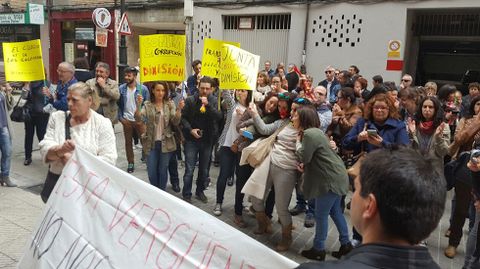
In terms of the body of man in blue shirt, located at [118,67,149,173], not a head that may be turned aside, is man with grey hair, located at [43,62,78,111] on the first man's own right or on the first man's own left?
on the first man's own right

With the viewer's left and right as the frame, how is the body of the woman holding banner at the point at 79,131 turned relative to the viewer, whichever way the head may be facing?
facing the viewer and to the left of the viewer

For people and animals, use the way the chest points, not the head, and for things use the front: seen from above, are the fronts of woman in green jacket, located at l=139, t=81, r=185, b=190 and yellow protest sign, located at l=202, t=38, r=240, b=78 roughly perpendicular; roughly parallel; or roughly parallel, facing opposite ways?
roughly parallel

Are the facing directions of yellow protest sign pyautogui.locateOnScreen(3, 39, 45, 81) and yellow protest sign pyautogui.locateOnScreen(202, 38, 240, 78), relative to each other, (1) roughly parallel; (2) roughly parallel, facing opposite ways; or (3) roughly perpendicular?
roughly parallel

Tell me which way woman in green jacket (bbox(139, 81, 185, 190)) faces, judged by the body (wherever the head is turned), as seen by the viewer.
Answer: toward the camera

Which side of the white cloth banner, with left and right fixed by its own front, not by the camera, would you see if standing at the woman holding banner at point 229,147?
back

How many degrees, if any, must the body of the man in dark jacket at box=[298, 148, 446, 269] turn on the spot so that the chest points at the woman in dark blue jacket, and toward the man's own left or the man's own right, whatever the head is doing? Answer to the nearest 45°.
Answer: approximately 45° to the man's own right

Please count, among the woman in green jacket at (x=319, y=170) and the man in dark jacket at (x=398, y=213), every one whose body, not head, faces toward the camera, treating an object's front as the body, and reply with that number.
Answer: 0

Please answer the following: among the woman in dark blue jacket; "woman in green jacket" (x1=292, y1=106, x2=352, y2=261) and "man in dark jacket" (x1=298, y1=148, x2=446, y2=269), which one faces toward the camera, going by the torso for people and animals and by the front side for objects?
the woman in dark blue jacket

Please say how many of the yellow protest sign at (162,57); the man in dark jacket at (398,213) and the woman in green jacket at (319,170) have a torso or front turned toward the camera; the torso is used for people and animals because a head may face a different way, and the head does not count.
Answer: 1

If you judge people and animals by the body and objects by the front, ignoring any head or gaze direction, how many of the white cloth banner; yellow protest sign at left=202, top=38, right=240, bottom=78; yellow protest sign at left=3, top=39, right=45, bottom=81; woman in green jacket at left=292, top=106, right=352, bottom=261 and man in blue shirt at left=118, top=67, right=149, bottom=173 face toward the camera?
4

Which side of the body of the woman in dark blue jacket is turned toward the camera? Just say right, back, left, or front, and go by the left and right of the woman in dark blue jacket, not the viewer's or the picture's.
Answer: front

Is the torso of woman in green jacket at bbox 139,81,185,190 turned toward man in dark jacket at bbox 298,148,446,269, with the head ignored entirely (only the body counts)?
yes

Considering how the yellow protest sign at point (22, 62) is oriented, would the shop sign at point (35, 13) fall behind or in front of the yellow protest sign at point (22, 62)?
behind
